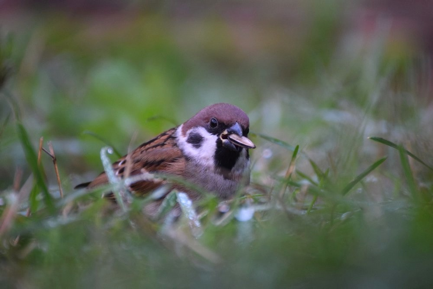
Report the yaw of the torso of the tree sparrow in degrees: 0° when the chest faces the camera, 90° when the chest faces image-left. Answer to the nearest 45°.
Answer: approximately 315°
